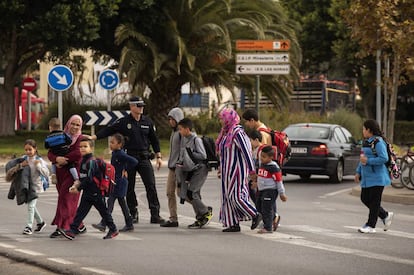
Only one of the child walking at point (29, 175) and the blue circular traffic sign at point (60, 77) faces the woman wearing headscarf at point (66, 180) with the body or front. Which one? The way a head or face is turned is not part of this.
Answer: the blue circular traffic sign

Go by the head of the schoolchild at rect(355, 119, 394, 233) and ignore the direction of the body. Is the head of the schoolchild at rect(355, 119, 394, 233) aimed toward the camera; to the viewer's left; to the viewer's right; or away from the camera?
to the viewer's left

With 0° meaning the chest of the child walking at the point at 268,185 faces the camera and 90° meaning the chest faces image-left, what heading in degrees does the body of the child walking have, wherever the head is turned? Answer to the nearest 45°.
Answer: approximately 45°

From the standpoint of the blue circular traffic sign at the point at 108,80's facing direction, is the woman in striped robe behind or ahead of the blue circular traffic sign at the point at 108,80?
ahead

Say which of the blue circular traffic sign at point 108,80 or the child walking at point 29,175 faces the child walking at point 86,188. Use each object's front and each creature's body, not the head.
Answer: the blue circular traffic sign

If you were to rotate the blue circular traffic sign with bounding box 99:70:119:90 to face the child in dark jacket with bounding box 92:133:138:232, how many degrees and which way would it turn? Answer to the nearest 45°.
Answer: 0° — it already faces them

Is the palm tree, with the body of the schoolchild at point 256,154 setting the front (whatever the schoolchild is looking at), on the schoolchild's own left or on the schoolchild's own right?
on the schoolchild's own right

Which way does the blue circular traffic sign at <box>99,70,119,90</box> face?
toward the camera

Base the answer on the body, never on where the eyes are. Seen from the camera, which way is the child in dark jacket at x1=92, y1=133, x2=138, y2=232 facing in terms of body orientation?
to the viewer's left
